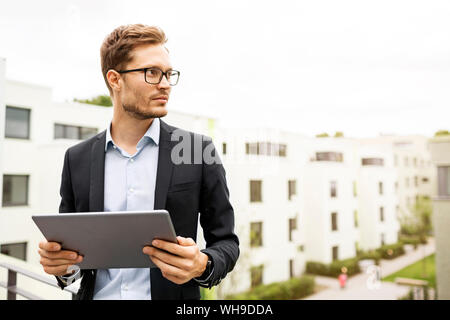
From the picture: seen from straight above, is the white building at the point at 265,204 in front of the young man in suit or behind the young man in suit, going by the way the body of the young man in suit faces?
behind

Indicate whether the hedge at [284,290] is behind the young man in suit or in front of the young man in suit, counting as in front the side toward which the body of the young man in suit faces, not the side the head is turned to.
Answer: behind

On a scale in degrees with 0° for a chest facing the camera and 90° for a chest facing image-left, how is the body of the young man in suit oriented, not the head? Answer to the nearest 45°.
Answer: approximately 0°

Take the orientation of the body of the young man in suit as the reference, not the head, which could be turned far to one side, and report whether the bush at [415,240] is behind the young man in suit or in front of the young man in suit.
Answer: behind

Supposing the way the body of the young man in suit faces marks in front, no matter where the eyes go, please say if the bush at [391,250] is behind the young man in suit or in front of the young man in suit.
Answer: behind
